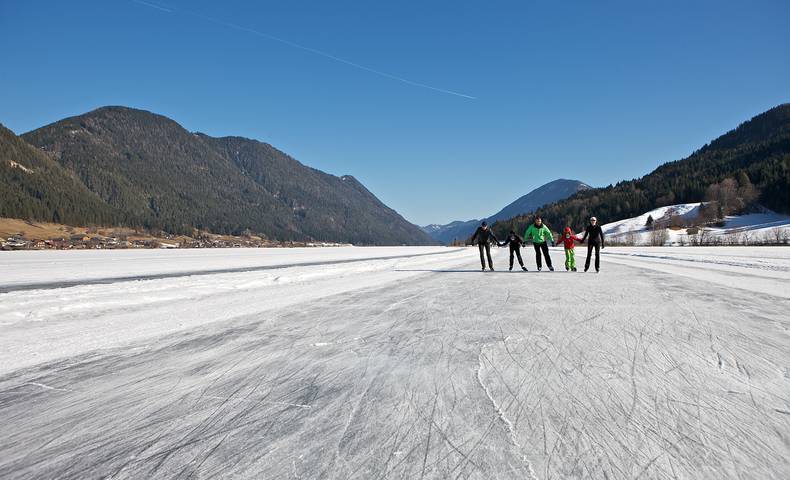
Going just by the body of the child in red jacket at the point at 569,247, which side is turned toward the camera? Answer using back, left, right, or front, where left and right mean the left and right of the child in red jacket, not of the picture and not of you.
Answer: front
